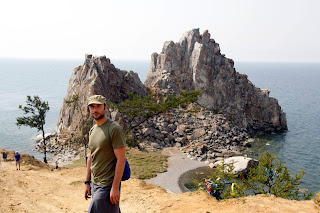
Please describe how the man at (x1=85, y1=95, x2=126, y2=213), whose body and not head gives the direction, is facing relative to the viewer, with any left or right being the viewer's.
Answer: facing the viewer and to the left of the viewer
